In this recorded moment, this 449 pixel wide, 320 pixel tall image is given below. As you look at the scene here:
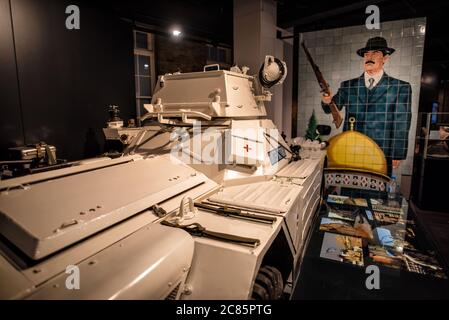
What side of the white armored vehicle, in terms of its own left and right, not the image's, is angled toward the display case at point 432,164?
front

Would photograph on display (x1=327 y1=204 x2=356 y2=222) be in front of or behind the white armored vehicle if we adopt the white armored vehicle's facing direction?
in front

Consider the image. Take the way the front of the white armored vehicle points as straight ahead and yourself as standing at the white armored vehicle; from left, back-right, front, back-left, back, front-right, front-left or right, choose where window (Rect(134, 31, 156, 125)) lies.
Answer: front-left

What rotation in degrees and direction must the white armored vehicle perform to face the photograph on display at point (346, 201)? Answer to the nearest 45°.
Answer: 0° — it already faces it

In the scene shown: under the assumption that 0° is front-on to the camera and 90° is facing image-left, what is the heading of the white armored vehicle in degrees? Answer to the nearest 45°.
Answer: approximately 225°

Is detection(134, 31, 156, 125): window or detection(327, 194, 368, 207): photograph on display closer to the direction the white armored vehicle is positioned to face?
the photograph on display

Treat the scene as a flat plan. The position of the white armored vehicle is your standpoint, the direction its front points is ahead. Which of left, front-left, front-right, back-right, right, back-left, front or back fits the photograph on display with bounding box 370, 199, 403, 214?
front

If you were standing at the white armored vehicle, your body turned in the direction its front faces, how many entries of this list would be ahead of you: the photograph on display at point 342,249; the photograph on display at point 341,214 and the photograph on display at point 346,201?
3
